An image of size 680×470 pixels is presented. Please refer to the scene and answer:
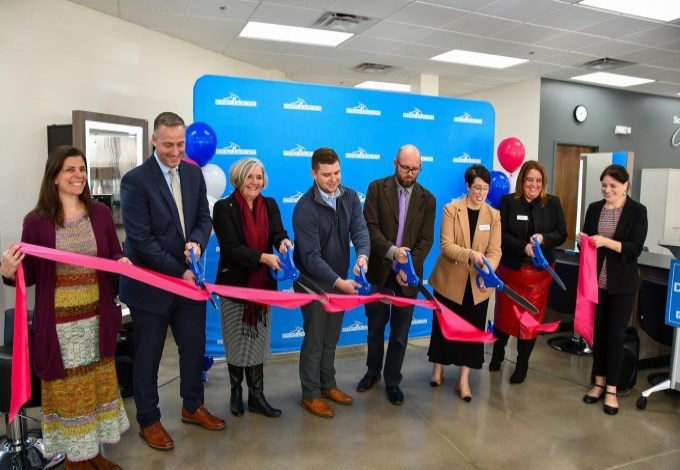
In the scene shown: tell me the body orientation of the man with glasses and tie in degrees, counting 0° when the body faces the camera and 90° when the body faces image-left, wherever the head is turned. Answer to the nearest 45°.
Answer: approximately 0°

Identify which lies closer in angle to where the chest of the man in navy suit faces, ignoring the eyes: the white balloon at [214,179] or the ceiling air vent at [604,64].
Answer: the ceiling air vent

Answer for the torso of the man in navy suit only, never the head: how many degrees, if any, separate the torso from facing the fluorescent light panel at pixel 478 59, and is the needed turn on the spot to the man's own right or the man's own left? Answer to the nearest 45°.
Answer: approximately 90° to the man's own left

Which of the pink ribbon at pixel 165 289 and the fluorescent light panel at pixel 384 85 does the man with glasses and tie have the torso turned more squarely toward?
the pink ribbon

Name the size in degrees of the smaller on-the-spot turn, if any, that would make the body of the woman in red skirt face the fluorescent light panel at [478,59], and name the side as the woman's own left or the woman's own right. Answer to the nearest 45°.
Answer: approximately 180°

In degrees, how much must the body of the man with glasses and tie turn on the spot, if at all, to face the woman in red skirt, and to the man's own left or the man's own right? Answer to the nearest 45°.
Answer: approximately 135° to the man's own left

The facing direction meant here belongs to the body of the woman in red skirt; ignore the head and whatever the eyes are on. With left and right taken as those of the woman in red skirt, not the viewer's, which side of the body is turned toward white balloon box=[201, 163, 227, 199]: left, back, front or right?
right

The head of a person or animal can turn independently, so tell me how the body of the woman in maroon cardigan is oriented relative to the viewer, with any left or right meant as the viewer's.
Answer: facing the viewer and to the right of the viewer

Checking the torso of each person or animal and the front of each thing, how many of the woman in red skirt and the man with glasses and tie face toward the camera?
2
